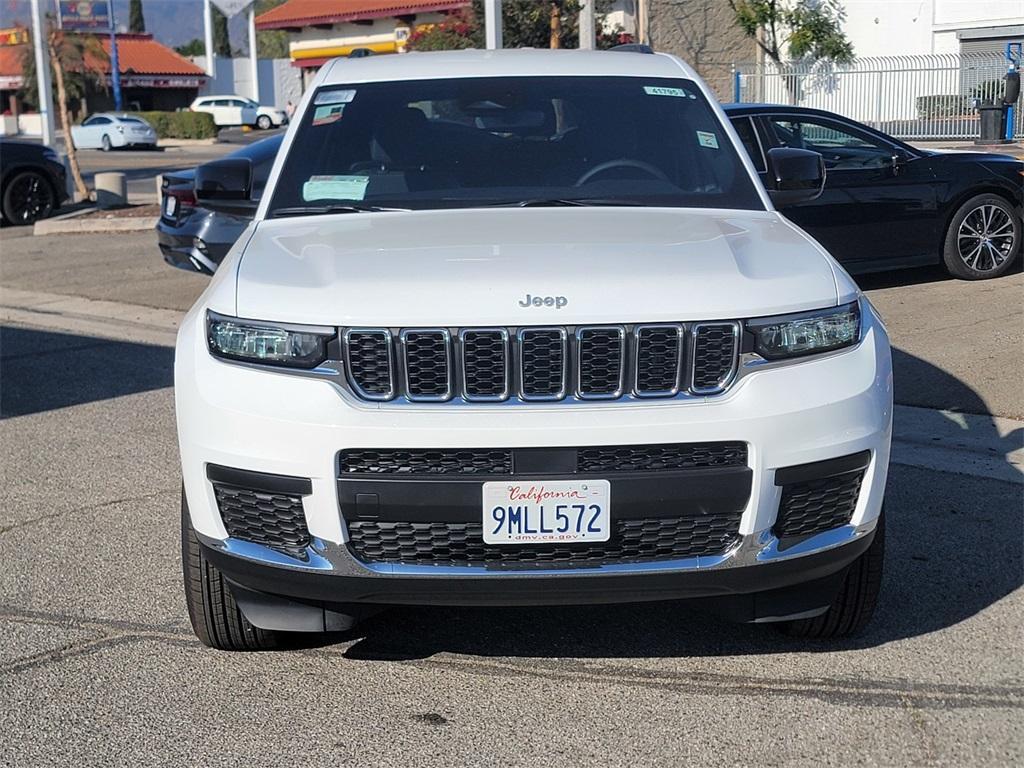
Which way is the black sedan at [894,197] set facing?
to the viewer's right

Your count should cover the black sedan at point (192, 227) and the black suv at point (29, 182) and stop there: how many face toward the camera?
0

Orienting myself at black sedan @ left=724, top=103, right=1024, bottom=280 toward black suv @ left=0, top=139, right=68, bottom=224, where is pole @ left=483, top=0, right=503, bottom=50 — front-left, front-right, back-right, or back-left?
front-right

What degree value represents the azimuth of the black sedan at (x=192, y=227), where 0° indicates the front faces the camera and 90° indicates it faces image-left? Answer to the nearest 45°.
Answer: approximately 225°

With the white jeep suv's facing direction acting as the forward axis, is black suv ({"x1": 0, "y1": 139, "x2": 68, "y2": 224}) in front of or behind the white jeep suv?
behind

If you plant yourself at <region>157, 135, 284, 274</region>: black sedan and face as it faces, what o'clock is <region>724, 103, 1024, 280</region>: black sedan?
<region>724, 103, 1024, 280</region>: black sedan is roughly at 2 o'clock from <region>157, 135, 284, 274</region>: black sedan.

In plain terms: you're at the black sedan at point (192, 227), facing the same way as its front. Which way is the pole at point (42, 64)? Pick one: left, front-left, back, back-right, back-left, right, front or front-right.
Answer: front-left

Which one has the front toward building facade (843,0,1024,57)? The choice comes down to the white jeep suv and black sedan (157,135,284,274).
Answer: the black sedan

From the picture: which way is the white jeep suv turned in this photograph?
toward the camera

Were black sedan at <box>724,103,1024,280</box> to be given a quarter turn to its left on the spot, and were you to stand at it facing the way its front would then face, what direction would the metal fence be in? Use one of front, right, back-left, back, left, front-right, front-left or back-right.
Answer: front

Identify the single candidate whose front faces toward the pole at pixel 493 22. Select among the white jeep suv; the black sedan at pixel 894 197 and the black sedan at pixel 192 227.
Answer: the black sedan at pixel 192 227

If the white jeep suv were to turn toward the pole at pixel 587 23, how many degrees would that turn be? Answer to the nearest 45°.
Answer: approximately 180°

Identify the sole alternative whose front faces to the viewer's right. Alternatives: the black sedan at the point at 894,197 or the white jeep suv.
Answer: the black sedan

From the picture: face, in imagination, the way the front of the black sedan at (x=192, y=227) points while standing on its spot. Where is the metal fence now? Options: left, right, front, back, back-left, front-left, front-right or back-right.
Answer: front

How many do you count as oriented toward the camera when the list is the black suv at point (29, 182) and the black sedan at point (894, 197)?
0
